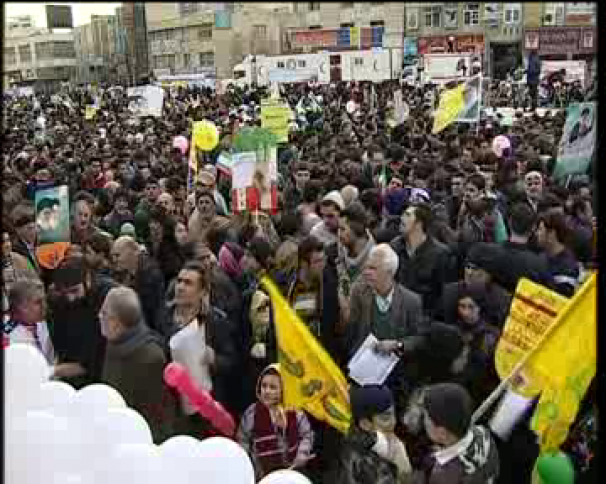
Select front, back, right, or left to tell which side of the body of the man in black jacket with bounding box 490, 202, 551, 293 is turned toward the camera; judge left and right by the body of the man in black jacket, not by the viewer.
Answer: back

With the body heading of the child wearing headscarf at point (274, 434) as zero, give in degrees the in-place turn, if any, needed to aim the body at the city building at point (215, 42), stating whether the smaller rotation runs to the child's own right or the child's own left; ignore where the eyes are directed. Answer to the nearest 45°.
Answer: approximately 180°

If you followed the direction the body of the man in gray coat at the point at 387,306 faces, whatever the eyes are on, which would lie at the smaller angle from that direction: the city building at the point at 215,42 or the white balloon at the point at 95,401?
the white balloon

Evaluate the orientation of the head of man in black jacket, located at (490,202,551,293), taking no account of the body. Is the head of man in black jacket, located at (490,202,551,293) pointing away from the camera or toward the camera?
away from the camera

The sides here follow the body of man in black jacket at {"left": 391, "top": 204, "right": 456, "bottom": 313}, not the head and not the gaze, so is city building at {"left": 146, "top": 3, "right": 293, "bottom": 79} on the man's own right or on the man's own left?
on the man's own right

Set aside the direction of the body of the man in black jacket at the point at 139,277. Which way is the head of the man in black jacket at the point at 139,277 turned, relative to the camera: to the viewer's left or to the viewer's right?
to the viewer's left

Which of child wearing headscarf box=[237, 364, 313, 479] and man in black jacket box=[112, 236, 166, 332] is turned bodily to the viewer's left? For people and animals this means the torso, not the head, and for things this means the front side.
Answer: the man in black jacket

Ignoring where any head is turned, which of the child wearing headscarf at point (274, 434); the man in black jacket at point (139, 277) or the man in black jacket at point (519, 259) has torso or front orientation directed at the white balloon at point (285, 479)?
the child wearing headscarf

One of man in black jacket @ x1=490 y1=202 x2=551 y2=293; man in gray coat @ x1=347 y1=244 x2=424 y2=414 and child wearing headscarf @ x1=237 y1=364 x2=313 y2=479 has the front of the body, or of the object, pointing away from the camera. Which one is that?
the man in black jacket
